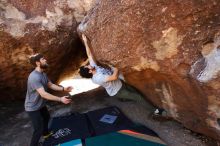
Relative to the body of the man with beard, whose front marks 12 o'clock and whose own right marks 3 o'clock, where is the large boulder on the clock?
The large boulder is roughly at 1 o'clock from the man with beard.

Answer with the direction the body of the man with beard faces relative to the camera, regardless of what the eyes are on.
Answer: to the viewer's right

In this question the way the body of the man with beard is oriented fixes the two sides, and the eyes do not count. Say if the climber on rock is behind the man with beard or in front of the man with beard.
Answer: in front
